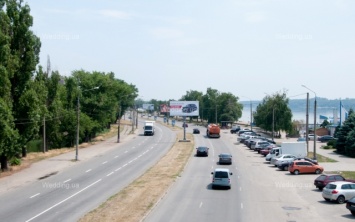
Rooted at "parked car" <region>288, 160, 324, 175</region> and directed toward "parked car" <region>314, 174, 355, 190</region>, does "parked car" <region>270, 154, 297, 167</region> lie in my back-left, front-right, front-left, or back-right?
back-right

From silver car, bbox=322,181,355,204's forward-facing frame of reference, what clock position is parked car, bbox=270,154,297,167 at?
The parked car is roughly at 10 o'clock from the silver car.

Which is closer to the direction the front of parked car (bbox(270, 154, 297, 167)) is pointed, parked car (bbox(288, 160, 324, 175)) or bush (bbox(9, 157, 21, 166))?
the bush

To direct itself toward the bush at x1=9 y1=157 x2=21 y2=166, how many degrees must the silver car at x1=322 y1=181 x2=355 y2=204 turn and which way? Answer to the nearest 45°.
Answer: approximately 135° to its left
